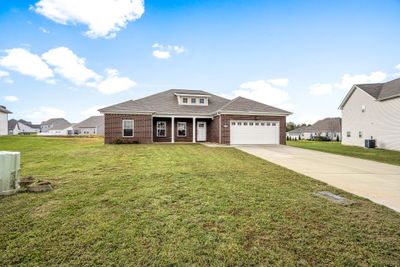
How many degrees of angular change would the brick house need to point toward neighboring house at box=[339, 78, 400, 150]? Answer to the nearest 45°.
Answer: approximately 90° to its left

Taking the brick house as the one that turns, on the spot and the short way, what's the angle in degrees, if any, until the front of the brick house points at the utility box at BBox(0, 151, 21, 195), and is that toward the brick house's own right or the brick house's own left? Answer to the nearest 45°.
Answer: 0° — it already faces it

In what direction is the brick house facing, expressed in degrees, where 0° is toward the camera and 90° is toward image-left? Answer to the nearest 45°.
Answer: approximately 0°

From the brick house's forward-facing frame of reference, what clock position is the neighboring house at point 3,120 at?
The neighboring house is roughly at 4 o'clock from the brick house.

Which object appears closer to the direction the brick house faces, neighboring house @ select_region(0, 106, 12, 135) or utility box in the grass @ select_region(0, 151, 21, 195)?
the utility box in the grass
